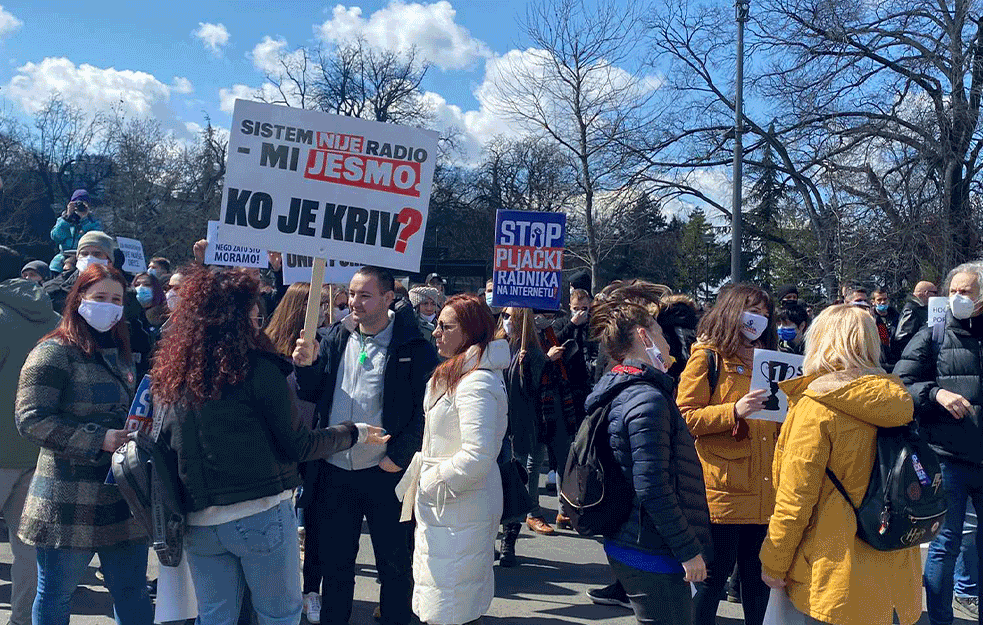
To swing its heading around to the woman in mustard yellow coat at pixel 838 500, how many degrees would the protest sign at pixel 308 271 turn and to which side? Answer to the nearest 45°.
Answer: approximately 45° to its left

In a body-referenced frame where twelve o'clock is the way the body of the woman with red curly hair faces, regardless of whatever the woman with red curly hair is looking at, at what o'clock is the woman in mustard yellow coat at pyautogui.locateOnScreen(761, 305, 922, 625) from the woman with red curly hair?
The woman in mustard yellow coat is roughly at 2 o'clock from the woman with red curly hair.

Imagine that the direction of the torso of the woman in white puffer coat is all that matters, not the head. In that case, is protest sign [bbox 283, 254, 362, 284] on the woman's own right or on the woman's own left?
on the woman's own right

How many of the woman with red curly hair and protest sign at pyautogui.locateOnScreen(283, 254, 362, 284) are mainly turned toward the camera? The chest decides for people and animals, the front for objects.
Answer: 1

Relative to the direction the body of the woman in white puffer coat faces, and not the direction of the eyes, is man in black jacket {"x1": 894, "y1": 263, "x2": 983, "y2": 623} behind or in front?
behind

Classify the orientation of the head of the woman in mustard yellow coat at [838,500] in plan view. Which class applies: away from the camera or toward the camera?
away from the camera
